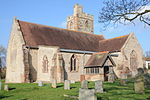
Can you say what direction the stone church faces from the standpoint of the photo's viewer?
facing the viewer and to the right of the viewer

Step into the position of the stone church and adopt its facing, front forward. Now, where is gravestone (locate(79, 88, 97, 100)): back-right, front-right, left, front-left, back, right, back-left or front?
front-right
